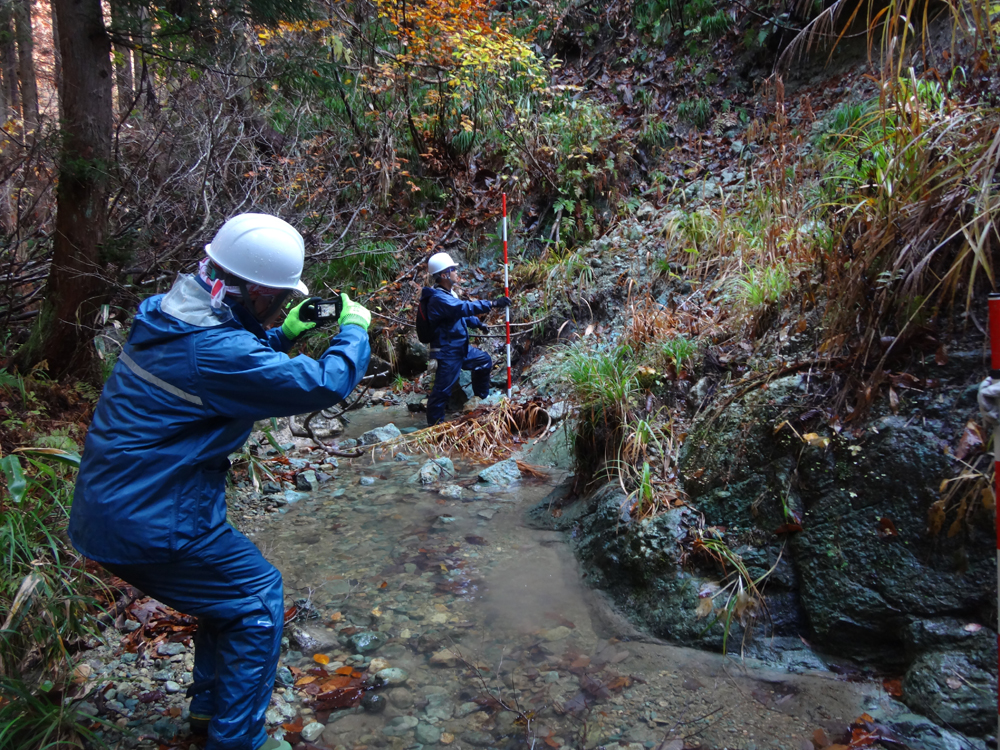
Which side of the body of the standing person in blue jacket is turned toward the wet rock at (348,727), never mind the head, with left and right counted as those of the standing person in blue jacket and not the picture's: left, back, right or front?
right

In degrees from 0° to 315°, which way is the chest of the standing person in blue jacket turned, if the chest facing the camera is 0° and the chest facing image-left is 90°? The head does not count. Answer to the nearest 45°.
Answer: approximately 270°

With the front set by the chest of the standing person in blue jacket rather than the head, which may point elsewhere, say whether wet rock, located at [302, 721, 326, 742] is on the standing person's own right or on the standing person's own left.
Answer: on the standing person's own right

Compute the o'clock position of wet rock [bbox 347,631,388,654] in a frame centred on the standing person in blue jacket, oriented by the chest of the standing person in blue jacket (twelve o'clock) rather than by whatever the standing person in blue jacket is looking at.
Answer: The wet rock is roughly at 3 o'clock from the standing person in blue jacket.

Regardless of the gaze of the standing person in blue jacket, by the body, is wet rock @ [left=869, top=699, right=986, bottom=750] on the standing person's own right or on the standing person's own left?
on the standing person's own right

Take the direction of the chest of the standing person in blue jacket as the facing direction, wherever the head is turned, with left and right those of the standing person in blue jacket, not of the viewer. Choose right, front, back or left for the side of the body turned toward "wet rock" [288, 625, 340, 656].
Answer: right

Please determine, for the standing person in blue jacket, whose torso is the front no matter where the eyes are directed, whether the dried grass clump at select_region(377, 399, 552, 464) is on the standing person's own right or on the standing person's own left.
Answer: on the standing person's own right

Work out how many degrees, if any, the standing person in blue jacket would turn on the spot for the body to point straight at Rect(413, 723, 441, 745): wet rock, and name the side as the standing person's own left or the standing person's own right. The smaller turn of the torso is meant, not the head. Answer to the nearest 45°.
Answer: approximately 90° to the standing person's own right

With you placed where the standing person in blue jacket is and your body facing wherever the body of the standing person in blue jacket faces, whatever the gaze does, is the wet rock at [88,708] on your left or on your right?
on your right

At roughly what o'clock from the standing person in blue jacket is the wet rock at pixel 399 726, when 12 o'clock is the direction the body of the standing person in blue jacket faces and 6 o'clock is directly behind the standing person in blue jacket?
The wet rock is roughly at 3 o'clock from the standing person in blue jacket.

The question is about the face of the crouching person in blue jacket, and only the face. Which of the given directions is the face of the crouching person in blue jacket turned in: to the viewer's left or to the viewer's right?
to the viewer's right
